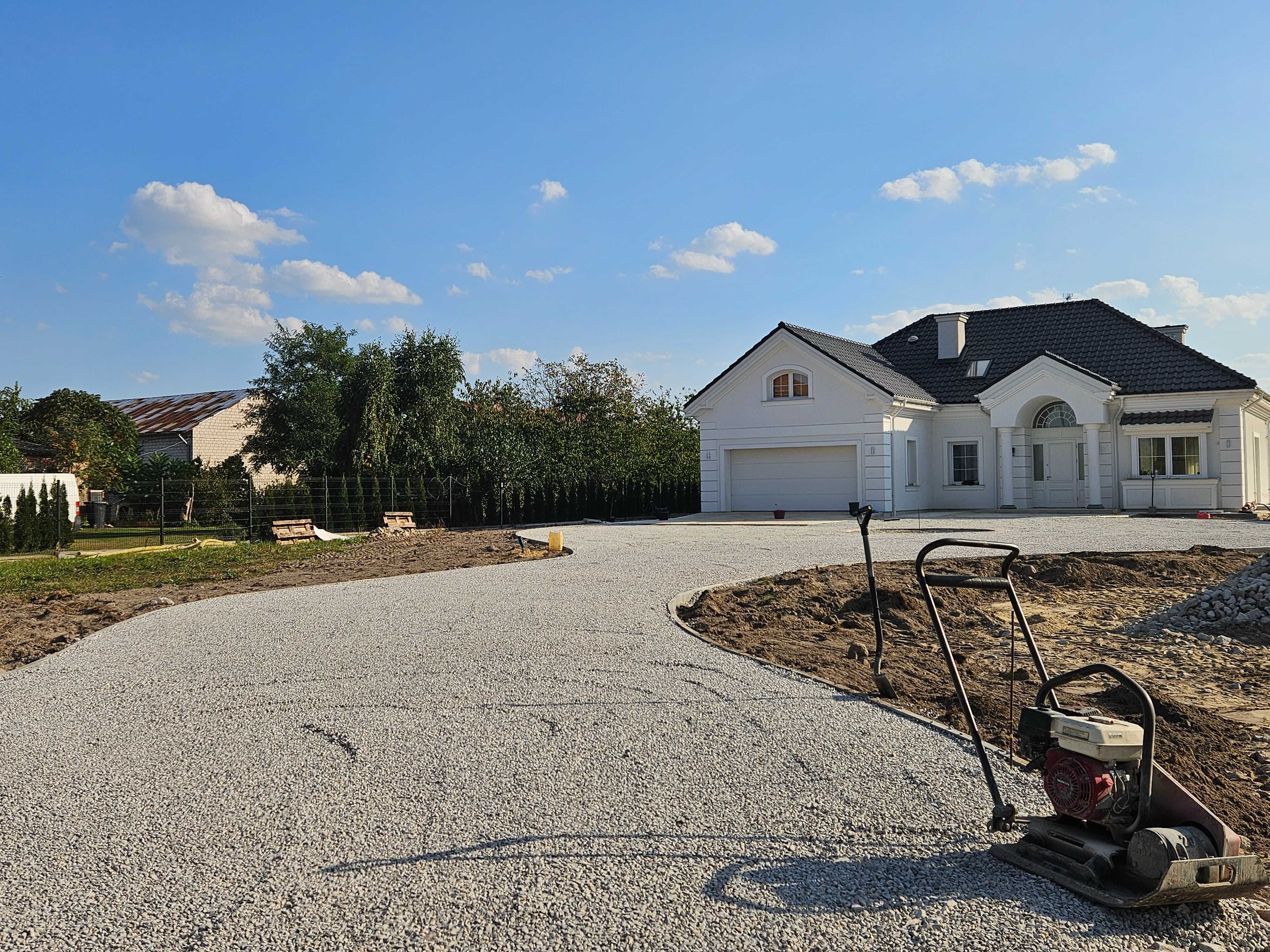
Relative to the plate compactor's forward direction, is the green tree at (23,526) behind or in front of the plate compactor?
behind

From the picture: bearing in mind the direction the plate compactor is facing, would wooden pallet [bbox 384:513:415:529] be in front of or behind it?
behind

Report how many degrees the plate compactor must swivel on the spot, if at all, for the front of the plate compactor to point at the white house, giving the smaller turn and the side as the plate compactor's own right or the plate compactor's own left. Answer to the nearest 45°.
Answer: approximately 135° to the plate compactor's own left

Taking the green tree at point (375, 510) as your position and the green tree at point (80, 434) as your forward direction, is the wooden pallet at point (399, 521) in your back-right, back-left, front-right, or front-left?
back-left

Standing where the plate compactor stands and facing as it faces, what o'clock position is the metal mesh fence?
The metal mesh fence is roughly at 6 o'clock from the plate compactor.

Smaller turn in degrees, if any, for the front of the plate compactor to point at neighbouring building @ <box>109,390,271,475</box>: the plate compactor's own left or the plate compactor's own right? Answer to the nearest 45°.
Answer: approximately 180°

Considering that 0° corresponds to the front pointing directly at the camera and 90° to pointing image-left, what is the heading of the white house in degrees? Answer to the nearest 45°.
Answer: approximately 0°

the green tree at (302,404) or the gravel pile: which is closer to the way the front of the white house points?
the gravel pile

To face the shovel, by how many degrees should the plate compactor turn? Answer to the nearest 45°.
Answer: approximately 180°

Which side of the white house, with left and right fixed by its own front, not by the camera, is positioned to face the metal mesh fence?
right

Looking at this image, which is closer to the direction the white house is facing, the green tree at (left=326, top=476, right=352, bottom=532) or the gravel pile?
the gravel pile

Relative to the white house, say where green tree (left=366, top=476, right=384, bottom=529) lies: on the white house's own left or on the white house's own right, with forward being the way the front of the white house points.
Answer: on the white house's own right

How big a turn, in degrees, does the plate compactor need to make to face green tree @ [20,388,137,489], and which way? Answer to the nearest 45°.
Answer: approximately 180°

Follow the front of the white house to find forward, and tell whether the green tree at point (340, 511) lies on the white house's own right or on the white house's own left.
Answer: on the white house's own right

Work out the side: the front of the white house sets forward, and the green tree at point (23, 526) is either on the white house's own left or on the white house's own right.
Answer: on the white house's own right

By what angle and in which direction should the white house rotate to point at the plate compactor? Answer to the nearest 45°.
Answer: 0° — it already faces it

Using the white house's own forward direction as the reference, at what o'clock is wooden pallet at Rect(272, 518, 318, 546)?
The wooden pallet is roughly at 2 o'clock from the white house.

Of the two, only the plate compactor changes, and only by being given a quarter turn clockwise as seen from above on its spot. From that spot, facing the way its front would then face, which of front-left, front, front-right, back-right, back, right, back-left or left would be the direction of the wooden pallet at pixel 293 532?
right

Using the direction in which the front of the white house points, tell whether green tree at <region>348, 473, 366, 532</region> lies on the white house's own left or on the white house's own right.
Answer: on the white house's own right
